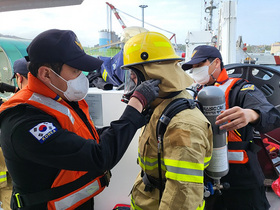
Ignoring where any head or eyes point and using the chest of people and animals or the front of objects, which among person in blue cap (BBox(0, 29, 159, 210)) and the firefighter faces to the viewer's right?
the person in blue cap

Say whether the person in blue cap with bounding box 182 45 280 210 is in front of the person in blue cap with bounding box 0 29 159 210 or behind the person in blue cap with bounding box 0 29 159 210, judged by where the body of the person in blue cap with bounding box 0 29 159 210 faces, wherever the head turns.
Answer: in front

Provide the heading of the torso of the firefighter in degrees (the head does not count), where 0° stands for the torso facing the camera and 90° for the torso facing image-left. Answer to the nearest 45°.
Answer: approximately 90°

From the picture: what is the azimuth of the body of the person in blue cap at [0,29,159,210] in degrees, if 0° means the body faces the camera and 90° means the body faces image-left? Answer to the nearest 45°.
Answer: approximately 270°

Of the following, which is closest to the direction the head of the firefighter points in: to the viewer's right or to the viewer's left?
to the viewer's left
